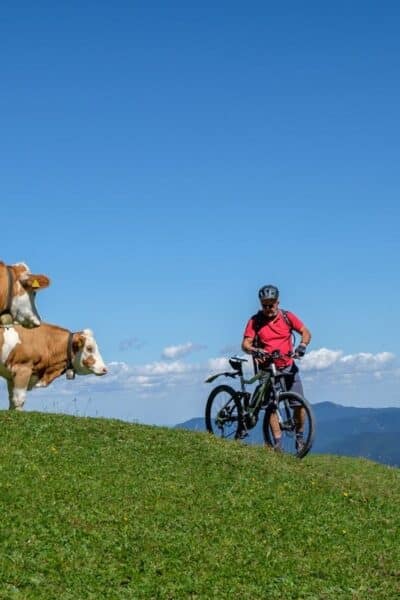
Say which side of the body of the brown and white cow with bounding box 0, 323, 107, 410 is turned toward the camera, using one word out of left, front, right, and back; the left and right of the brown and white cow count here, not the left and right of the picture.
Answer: right

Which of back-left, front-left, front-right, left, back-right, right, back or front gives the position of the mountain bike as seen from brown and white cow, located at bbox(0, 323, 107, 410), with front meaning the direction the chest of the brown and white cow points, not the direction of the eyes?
front-right

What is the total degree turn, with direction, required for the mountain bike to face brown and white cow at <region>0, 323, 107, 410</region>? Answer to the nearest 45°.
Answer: approximately 135° to its right

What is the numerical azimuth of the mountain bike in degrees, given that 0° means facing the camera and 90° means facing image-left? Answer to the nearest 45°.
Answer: approximately 315°

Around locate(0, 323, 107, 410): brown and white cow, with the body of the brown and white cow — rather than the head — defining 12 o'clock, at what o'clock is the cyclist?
The cyclist is roughly at 1 o'clock from the brown and white cow.
